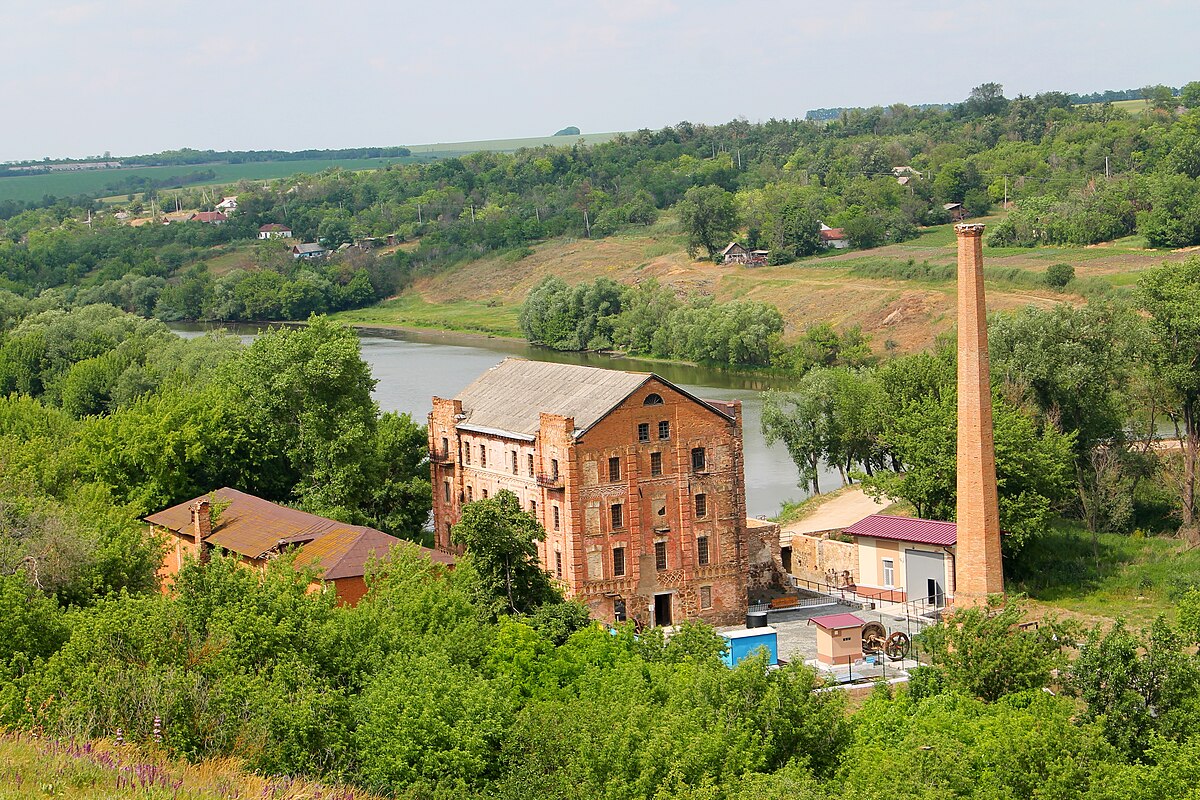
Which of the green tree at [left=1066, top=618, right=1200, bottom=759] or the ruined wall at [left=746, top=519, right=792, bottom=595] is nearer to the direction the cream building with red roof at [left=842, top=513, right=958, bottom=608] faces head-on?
the green tree

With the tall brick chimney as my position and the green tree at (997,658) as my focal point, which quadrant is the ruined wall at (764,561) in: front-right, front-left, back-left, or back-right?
back-right

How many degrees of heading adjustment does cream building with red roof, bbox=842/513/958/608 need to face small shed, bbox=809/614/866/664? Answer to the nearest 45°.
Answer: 0° — it already faces it

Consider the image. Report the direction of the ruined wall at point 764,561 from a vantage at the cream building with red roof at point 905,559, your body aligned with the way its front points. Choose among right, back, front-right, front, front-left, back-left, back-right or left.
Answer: right

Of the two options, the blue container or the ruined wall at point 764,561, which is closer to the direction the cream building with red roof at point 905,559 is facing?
the blue container

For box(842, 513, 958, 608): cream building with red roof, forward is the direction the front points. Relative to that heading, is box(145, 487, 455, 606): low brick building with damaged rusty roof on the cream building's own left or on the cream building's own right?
on the cream building's own right

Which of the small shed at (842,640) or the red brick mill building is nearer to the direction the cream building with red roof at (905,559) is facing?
the small shed

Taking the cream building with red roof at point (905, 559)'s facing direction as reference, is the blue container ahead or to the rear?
ahead

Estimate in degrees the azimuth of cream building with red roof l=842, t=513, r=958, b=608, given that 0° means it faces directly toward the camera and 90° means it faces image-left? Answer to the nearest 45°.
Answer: approximately 0°
